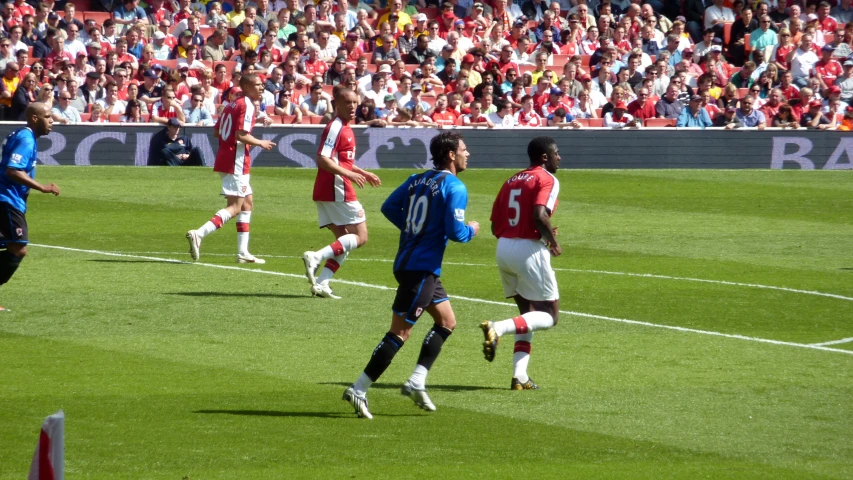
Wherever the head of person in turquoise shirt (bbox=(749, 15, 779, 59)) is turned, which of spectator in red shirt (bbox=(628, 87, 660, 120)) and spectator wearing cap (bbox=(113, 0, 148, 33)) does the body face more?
the spectator in red shirt

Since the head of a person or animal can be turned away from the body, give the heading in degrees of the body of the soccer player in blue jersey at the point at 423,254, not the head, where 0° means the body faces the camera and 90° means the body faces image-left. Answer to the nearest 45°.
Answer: approximately 225°

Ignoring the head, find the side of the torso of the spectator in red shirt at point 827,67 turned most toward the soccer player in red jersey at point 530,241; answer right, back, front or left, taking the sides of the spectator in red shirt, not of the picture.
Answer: front

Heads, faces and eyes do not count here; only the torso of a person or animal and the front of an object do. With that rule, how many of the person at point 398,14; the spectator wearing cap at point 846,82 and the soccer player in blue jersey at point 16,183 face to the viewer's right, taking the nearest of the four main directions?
1

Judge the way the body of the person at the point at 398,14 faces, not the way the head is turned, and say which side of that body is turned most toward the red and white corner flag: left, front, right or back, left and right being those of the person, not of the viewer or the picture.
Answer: front

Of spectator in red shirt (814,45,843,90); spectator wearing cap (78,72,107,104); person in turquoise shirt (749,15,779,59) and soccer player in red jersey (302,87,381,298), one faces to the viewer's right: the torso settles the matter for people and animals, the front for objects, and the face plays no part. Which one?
the soccer player in red jersey

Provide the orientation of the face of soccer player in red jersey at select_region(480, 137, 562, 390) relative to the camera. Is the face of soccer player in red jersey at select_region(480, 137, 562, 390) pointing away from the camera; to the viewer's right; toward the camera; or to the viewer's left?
to the viewer's right

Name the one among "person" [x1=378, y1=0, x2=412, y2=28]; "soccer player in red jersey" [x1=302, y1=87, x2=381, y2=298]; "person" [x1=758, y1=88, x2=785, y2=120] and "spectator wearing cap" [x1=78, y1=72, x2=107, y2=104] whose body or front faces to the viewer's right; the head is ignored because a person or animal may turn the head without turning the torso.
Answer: the soccer player in red jersey

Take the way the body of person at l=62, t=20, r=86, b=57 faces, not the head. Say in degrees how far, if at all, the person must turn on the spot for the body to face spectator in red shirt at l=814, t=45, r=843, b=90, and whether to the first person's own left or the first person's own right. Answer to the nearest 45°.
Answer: approximately 90° to the first person's own left

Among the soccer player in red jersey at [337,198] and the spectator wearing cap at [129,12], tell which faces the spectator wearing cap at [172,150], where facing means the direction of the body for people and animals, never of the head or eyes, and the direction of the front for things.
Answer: the spectator wearing cap at [129,12]

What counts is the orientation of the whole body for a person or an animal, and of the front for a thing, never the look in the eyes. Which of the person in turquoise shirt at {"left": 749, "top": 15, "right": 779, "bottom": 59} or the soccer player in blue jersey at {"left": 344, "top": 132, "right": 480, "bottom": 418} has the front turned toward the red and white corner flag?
the person in turquoise shirt
